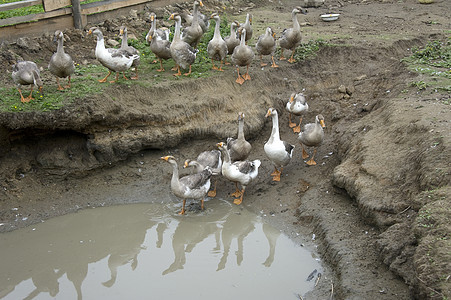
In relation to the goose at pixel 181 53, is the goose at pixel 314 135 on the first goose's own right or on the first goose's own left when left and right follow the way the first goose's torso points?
on the first goose's own left

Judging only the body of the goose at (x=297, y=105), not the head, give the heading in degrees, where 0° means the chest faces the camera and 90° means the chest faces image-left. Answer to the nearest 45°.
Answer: approximately 45°

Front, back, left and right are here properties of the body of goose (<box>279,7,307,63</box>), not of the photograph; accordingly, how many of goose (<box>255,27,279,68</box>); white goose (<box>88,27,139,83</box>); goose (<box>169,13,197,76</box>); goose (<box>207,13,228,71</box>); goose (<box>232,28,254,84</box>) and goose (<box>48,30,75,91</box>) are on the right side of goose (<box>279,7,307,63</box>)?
6

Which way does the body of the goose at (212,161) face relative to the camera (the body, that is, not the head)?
to the viewer's left

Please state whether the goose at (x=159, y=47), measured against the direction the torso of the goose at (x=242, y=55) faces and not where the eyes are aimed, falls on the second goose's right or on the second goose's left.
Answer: on the second goose's right

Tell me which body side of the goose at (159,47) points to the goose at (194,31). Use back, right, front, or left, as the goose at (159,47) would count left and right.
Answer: back

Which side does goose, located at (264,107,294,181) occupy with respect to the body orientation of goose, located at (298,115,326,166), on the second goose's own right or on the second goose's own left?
on the second goose's own right

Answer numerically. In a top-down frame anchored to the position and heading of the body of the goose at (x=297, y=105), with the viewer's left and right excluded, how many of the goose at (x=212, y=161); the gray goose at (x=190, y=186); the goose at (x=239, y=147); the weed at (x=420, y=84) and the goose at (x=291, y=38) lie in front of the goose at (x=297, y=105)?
3

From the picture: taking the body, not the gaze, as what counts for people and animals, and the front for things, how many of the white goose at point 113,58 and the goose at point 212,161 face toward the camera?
0

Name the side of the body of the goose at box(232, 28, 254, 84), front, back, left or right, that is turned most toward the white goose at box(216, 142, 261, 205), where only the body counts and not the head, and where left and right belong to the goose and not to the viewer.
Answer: front

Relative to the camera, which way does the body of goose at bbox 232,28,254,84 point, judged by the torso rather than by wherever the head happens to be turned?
toward the camera

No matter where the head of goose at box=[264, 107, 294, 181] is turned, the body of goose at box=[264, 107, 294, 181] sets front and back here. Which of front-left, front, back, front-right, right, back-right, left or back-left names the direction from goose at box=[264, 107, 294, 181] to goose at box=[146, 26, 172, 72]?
right

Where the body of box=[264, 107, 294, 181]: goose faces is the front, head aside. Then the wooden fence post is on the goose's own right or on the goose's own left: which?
on the goose's own right

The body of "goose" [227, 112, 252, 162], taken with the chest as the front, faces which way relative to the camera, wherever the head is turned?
toward the camera

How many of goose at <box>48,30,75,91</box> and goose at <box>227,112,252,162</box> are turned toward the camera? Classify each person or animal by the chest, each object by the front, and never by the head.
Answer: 2

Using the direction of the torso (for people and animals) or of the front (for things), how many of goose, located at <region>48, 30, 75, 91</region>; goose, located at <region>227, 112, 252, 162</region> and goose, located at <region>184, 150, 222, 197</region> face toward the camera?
2

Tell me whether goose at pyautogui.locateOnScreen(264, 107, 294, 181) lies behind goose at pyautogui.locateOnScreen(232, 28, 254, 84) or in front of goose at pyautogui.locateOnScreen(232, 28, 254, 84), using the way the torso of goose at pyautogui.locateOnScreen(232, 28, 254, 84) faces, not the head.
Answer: in front
